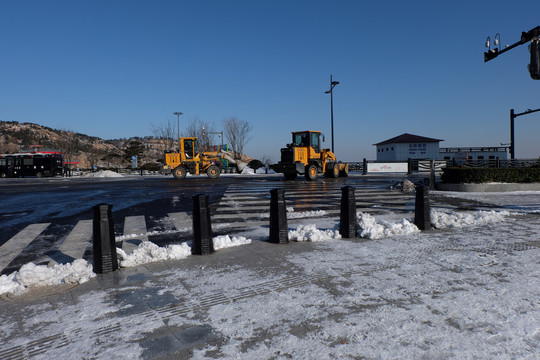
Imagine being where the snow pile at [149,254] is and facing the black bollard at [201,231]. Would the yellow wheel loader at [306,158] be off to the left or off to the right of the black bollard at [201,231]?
left

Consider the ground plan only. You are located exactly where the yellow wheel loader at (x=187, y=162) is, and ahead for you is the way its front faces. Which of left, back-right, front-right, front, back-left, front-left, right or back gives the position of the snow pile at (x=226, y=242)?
right

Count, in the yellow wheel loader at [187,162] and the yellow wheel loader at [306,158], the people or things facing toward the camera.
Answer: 0

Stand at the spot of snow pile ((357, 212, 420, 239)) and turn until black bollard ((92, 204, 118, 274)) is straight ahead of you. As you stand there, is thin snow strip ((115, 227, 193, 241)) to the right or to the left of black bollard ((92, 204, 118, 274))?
right

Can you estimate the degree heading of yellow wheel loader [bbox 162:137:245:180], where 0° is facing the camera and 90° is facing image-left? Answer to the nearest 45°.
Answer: approximately 270°

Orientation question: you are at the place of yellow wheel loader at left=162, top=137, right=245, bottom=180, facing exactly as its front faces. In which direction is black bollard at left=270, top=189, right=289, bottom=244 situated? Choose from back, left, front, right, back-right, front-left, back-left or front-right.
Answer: right
